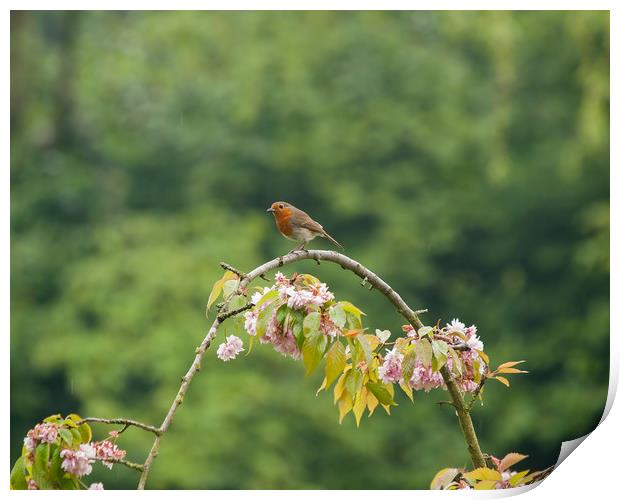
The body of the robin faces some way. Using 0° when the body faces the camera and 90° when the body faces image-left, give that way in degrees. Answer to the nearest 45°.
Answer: approximately 90°
